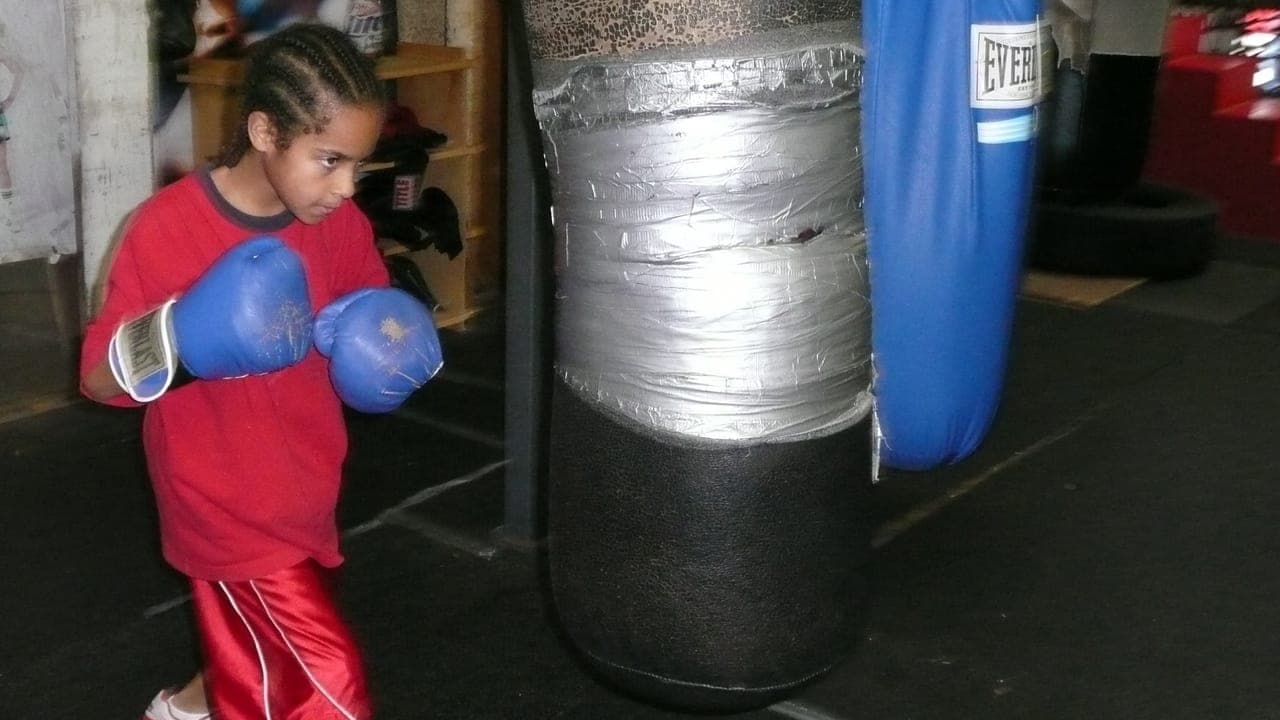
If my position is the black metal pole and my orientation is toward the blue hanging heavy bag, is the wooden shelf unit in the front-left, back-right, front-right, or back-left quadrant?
back-left

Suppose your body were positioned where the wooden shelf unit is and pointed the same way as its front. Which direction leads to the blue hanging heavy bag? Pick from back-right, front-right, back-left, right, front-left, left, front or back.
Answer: front

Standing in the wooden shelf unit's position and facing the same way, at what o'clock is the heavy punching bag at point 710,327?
The heavy punching bag is roughly at 12 o'clock from the wooden shelf unit.

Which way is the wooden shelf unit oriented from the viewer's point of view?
toward the camera

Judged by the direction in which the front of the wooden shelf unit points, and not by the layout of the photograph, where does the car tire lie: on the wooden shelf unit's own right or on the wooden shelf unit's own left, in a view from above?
on the wooden shelf unit's own left

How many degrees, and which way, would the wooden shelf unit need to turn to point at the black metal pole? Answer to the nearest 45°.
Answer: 0° — it already faces it

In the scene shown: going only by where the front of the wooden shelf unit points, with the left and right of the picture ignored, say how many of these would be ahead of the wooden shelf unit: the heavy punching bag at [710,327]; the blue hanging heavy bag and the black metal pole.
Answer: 3

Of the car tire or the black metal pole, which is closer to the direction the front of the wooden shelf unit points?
the black metal pole
